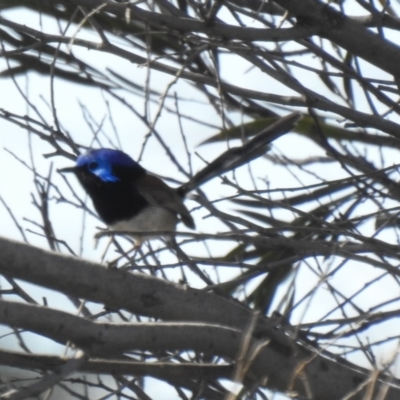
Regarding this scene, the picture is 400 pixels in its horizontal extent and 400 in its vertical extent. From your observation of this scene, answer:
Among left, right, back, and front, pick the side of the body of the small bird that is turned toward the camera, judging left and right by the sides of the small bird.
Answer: left
